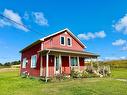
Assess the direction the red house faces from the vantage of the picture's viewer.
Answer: facing the viewer and to the right of the viewer
